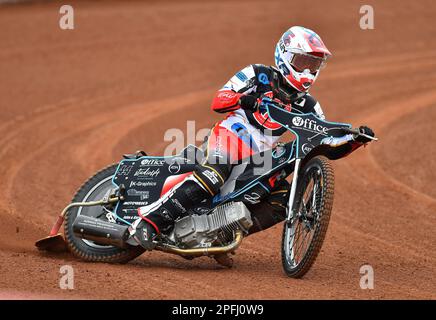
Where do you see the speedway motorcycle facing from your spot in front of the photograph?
facing the viewer and to the right of the viewer

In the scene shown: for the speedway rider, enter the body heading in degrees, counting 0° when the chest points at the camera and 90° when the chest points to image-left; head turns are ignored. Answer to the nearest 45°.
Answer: approximately 315°
